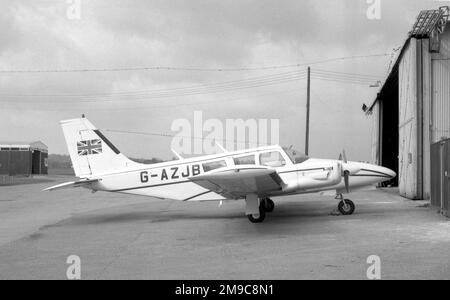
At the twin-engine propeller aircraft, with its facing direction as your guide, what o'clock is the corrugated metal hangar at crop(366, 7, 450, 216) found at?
The corrugated metal hangar is roughly at 11 o'clock from the twin-engine propeller aircraft.

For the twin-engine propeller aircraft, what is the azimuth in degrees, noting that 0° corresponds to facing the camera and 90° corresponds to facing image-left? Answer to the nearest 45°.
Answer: approximately 270°
